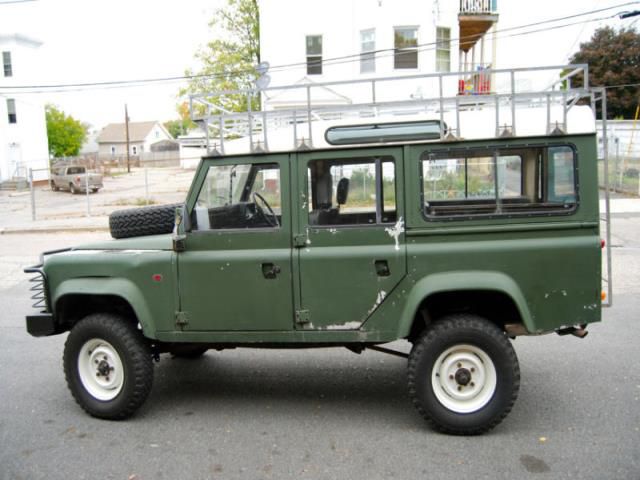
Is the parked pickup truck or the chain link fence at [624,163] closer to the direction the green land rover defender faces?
the parked pickup truck

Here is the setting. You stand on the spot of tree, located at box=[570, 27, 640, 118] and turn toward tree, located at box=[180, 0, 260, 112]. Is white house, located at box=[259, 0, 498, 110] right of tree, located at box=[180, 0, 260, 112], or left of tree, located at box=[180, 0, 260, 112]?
left

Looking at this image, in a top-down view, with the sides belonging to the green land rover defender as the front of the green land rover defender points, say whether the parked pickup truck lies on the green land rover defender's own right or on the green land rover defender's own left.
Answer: on the green land rover defender's own right

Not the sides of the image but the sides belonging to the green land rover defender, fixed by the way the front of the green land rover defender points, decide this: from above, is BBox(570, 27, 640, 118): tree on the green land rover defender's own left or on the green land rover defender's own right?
on the green land rover defender's own right

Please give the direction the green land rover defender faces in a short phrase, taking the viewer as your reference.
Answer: facing to the left of the viewer

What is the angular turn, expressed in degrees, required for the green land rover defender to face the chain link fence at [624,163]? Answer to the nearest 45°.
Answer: approximately 135° to its right

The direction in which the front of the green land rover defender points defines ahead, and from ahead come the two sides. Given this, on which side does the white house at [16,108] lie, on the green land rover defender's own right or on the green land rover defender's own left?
on the green land rover defender's own right

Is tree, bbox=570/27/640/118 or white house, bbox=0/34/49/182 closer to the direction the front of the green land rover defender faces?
the white house

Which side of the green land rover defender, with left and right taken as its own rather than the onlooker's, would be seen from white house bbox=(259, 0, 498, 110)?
right
